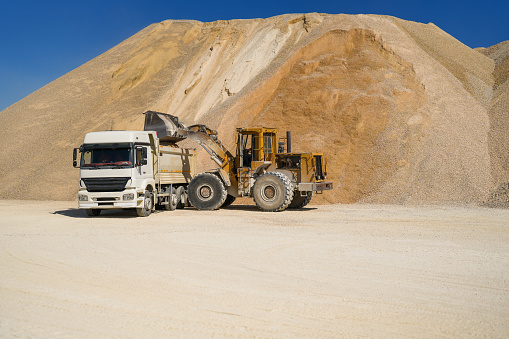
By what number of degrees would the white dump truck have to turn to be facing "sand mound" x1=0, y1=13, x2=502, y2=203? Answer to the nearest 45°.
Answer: approximately 180°

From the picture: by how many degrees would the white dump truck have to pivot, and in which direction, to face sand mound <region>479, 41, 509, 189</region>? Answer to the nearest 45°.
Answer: approximately 135° to its left

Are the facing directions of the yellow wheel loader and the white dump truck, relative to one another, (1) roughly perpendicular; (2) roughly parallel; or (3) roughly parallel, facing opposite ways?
roughly perpendicular

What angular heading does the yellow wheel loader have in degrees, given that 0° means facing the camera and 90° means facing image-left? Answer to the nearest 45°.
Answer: approximately 135°

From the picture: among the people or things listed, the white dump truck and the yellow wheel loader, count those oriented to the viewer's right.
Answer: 0

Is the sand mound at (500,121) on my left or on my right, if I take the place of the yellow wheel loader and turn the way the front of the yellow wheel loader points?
on my right

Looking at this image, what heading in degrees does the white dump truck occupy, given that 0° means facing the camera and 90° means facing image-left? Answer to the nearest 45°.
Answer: approximately 45°

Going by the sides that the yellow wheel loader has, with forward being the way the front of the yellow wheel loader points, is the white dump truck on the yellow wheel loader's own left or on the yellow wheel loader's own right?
on the yellow wheel loader's own left
